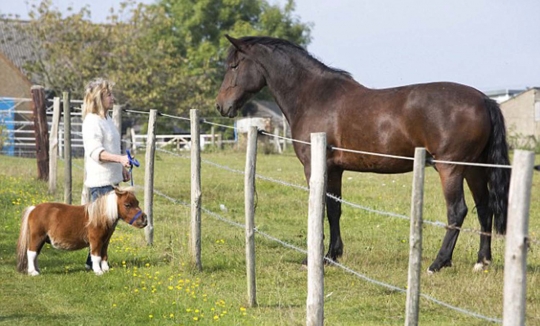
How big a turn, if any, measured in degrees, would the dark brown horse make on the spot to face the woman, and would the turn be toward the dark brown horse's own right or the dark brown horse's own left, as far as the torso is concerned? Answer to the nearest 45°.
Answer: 0° — it already faces them

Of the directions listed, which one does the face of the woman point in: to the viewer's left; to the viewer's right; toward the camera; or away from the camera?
to the viewer's right

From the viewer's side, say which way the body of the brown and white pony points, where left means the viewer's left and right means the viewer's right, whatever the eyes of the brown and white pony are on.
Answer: facing to the right of the viewer

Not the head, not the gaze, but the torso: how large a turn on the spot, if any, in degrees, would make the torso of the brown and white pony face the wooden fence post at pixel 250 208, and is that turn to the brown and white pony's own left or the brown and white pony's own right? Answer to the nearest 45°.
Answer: approximately 45° to the brown and white pony's own right

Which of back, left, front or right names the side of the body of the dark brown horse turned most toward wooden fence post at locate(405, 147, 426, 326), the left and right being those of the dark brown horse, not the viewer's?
left

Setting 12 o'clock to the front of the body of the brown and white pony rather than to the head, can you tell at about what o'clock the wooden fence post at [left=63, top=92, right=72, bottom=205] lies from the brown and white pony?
The wooden fence post is roughly at 9 o'clock from the brown and white pony.

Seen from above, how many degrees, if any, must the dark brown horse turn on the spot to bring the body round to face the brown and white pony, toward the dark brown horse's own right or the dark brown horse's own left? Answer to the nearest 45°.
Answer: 0° — it already faces it

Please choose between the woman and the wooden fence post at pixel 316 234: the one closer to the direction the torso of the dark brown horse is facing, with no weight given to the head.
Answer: the woman

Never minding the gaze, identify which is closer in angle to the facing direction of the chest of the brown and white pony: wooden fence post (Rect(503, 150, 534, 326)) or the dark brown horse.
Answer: the dark brown horse

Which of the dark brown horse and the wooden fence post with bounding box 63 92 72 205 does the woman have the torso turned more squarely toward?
the dark brown horse

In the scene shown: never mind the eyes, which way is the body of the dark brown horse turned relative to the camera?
to the viewer's left

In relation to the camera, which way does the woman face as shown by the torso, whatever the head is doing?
to the viewer's right
